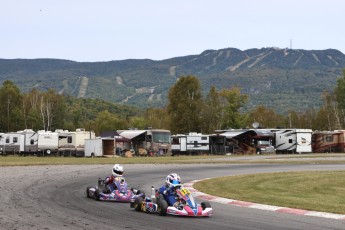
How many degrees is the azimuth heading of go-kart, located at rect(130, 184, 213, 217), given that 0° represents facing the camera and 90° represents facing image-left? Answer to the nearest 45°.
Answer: approximately 315°

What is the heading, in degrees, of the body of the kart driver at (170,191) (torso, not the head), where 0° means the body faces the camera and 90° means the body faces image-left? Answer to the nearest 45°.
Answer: approximately 315°

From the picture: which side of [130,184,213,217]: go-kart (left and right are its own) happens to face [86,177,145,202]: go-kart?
back

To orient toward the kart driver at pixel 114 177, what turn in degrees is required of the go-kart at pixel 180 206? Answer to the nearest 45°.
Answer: approximately 180°

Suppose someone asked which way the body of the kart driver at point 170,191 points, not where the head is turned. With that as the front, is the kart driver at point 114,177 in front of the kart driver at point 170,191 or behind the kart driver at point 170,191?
behind

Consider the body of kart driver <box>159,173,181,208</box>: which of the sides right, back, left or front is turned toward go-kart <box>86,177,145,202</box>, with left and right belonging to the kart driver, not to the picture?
back
